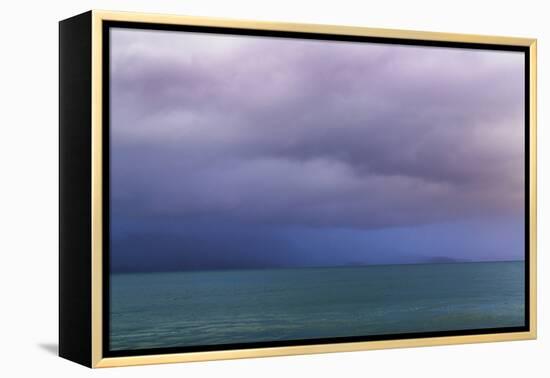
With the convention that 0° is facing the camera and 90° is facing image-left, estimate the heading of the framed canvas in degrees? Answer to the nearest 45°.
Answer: approximately 315°
